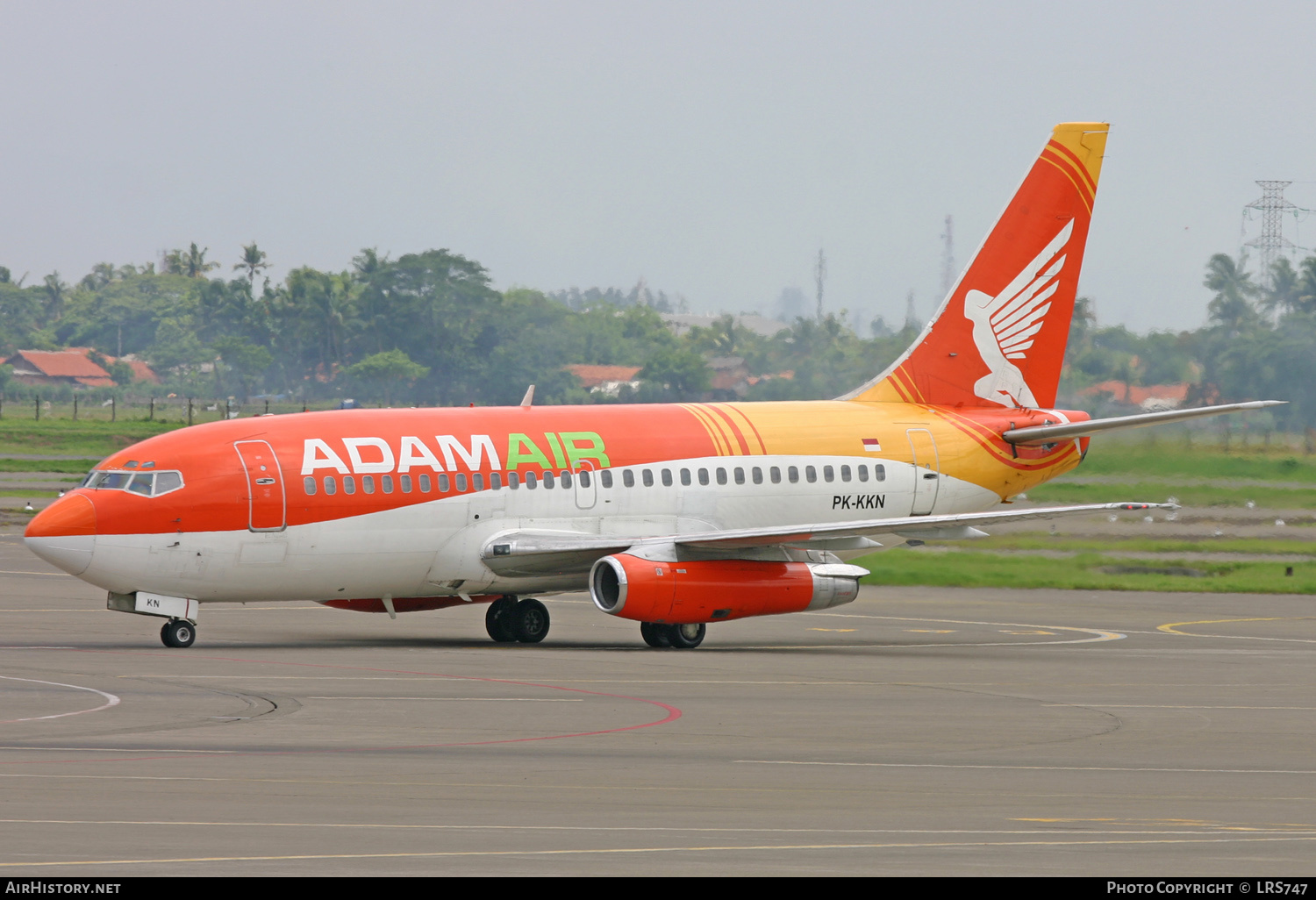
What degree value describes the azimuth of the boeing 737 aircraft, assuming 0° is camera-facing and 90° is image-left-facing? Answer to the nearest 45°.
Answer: approximately 45°
